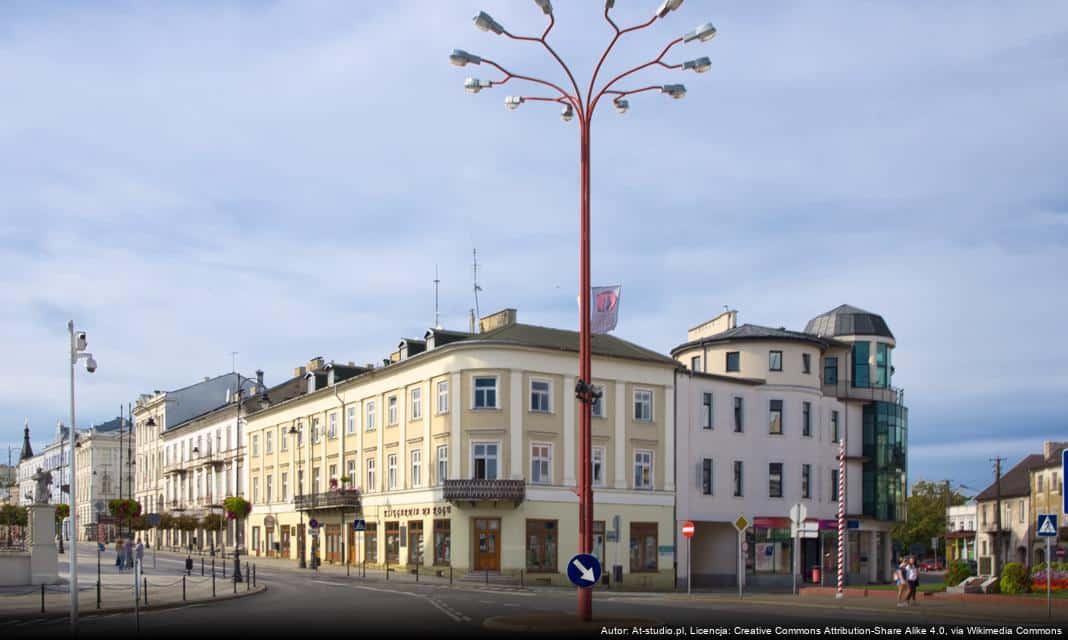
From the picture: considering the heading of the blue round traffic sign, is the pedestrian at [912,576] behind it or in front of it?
behind

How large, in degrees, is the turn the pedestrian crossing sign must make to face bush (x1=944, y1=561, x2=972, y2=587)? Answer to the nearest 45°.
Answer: approximately 180°

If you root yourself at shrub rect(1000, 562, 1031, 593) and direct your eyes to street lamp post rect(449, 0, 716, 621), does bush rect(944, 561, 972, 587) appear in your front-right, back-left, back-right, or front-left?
back-right

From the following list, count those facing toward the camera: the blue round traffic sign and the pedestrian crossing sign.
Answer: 2

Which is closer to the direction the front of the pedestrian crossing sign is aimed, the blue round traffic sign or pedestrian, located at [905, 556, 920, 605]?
the blue round traffic sign

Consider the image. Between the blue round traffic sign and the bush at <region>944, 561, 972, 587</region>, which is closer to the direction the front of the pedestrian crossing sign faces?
the blue round traffic sign
